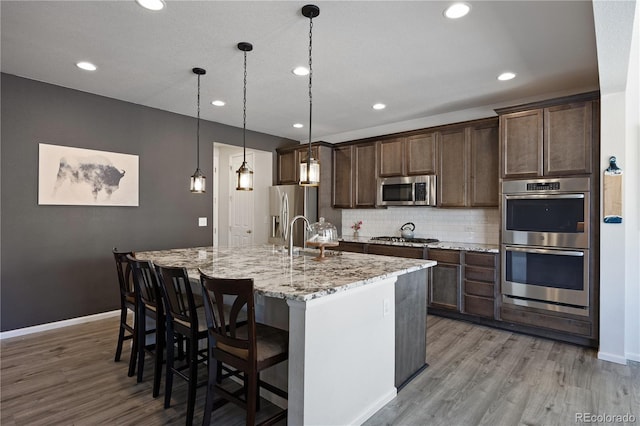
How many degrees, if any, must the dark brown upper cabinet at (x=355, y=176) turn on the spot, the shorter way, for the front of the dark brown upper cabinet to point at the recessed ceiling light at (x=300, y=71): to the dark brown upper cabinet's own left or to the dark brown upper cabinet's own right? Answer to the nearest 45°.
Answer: approximately 45° to the dark brown upper cabinet's own left

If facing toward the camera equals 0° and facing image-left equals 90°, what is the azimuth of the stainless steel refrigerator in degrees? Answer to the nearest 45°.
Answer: approximately 45°

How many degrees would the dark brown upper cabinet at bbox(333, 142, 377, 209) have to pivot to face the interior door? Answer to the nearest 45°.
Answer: approximately 45° to its right

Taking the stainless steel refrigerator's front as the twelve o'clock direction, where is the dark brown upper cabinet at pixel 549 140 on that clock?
The dark brown upper cabinet is roughly at 9 o'clock from the stainless steel refrigerator.

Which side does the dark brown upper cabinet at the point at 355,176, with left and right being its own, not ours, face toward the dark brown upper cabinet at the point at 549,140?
left

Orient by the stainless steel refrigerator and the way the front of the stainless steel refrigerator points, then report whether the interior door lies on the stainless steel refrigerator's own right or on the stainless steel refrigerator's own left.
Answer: on the stainless steel refrigerator's own right

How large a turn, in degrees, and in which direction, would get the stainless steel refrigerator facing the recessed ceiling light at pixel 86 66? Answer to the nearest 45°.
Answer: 0° — it already faces it

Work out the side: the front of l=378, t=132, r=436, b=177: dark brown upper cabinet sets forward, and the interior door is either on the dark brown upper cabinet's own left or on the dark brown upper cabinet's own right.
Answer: on the dark brown upper cabinet's own right

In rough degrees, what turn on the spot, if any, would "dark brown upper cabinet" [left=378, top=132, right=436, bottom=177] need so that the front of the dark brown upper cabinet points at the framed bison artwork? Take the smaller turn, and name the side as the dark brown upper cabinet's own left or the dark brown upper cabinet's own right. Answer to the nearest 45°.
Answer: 0° — it already faces it

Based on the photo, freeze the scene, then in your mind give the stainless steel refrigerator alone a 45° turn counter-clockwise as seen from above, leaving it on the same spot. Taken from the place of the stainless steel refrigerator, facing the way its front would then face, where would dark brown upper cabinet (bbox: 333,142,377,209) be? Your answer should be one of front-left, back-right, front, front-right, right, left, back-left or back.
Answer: left

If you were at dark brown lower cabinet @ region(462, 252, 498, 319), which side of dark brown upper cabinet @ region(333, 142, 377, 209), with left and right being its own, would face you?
left

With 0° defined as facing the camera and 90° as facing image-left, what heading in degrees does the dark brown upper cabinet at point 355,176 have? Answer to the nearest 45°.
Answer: approximately 45°
